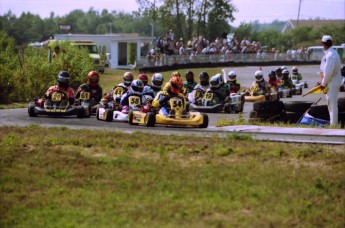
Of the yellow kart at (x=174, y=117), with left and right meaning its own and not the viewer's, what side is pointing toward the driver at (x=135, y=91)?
back

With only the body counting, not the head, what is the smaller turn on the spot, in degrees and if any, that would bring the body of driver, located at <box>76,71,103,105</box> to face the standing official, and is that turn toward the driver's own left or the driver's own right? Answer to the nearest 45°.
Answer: approximately 90° to the driver's own left

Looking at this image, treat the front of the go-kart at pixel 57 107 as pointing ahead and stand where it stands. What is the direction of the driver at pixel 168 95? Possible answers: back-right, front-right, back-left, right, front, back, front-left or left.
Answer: front-left

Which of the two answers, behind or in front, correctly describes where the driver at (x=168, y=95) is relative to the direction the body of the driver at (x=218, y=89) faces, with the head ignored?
in front

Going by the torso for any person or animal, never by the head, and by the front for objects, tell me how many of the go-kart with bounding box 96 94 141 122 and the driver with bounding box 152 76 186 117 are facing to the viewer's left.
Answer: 0

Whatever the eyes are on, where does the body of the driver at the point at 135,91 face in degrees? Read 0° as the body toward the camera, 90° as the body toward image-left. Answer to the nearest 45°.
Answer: approximately 315°

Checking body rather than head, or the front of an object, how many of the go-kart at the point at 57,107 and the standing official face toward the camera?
1

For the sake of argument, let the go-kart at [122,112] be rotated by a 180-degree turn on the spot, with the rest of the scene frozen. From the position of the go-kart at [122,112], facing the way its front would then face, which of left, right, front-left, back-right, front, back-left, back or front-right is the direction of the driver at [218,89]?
right
